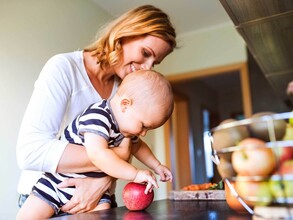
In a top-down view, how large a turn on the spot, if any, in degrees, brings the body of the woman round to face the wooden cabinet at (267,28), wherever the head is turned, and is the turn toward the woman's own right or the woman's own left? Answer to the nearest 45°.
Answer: approximately 45° to the woman's own left

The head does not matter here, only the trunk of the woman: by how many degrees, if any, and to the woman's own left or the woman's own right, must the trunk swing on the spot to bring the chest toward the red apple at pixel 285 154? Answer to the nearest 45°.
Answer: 0° — they already face it

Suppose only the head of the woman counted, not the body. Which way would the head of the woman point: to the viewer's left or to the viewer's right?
to the viewer's right

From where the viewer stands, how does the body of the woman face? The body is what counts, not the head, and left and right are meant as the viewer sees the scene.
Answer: facing the viewer and to the right of the viewer

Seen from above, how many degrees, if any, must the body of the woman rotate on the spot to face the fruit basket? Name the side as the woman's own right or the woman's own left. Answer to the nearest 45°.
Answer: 0° — they already face it

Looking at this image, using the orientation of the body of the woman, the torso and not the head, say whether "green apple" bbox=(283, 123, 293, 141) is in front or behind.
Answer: in front

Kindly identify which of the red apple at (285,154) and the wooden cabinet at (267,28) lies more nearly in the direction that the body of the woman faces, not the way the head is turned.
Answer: the red apple
